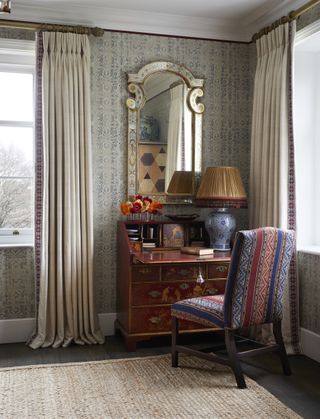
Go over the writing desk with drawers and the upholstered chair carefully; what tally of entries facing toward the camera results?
1

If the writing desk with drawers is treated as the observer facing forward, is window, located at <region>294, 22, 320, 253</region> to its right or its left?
on its left
